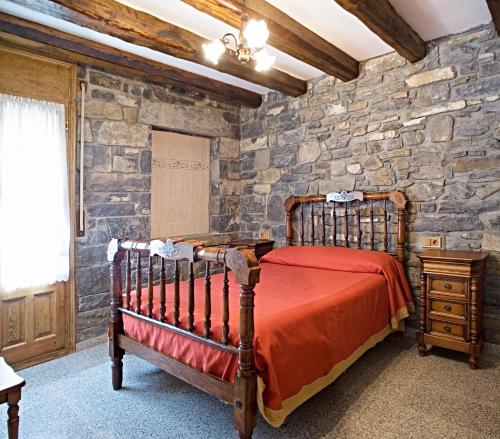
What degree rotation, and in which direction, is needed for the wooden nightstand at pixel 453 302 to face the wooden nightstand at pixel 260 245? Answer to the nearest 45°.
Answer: approximately 45° to its right

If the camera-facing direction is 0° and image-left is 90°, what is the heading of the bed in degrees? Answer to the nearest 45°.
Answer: approximately 45°

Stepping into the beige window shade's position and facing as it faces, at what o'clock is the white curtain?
The white curtain is roughly at 3 o'clock from the beige window shade.

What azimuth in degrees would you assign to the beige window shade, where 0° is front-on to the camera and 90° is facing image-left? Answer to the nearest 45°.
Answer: approximately 315°

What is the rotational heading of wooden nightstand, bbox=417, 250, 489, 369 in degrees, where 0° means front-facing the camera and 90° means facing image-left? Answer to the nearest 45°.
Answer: approximately 45°
